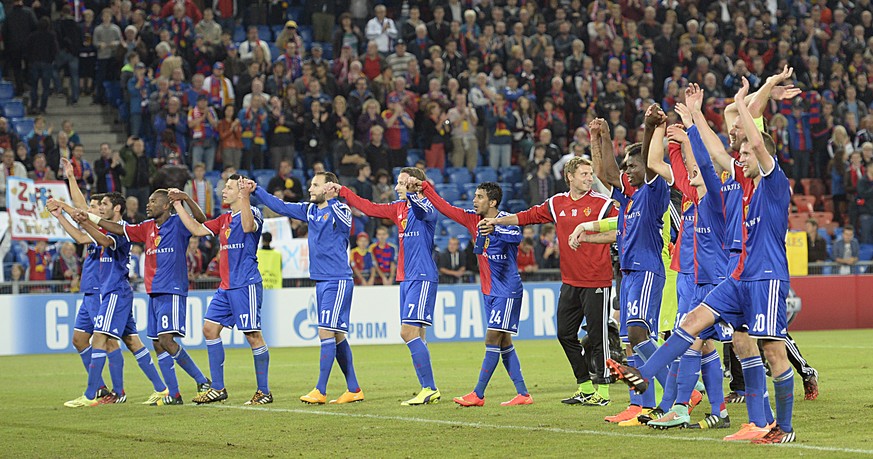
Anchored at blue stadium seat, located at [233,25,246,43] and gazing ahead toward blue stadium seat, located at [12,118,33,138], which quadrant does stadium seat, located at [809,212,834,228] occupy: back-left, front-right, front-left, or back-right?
back-left

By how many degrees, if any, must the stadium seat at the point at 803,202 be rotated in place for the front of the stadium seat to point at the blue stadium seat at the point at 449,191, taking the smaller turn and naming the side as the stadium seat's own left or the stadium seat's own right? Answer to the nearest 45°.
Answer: approximately 45° to the stadium seat's own right

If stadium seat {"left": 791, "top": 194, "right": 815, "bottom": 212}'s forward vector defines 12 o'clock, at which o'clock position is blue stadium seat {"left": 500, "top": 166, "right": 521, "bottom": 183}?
The blue stadium seat is roughly at 2 o'clock from the stadium seat.

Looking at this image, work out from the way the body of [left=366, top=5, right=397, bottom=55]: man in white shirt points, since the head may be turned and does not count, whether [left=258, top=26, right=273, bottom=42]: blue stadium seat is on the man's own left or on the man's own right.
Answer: on the man's own right

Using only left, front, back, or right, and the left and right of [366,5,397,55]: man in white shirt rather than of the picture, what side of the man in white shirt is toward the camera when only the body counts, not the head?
front

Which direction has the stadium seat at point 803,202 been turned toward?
toward the camera

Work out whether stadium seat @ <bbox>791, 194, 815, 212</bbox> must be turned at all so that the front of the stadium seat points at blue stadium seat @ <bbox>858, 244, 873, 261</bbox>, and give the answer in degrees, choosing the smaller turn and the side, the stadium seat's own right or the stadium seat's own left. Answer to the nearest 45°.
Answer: approximately 45° to the stadium seat's own left

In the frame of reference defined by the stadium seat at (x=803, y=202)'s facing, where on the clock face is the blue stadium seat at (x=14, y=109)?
The blue stadium seat is roughly at 2 o'clock from the stadium seat.

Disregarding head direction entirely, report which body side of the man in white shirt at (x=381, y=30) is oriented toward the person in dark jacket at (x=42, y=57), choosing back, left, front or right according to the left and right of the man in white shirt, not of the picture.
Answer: right

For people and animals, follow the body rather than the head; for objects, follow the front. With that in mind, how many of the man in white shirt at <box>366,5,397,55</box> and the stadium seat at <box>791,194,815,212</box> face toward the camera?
2

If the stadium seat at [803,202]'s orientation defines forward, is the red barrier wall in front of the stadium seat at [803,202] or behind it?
in front
